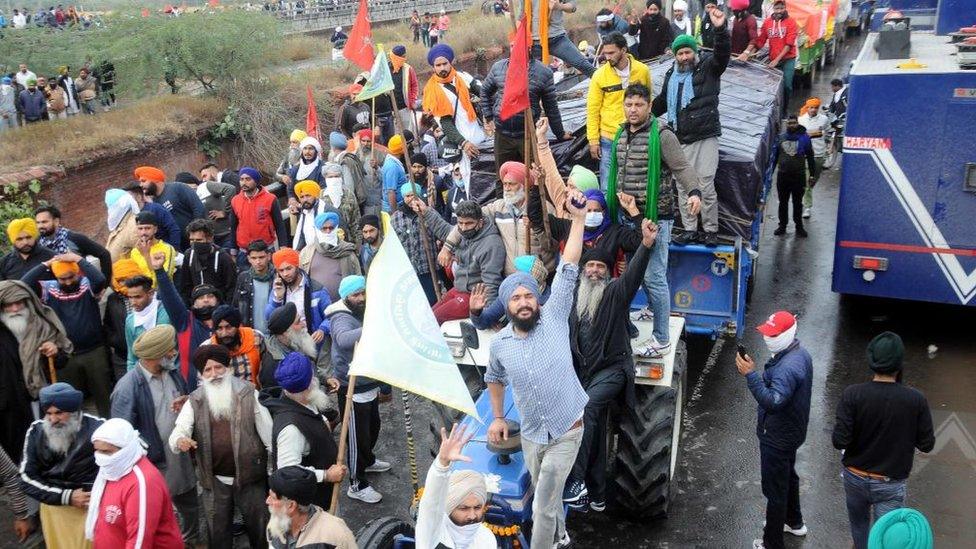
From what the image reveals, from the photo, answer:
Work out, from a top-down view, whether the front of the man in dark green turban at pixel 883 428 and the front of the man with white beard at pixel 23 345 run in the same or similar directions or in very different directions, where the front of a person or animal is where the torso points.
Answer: very different directions

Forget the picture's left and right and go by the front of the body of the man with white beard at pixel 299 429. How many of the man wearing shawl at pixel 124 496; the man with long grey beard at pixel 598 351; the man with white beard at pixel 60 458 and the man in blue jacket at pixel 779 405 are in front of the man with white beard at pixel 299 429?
2

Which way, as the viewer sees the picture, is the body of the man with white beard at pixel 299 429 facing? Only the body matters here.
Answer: to the viewer's right

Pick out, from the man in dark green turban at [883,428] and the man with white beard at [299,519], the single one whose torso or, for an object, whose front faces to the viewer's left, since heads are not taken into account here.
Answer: the man with white beard

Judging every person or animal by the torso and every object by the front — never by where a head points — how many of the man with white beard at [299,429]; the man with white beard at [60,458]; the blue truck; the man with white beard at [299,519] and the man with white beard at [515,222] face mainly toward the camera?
2

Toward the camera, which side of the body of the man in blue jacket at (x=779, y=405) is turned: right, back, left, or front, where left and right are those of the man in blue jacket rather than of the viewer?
left

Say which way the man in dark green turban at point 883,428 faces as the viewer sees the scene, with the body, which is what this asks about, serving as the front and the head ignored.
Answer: away from the camera

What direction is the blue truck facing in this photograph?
away from the camera

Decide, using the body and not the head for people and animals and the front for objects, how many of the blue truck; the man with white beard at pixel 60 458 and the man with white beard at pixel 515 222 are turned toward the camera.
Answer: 2

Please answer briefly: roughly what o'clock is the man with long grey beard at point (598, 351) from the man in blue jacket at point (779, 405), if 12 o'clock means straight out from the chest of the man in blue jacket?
The man with long grey beard is roughly at 12 o'clock from the man in blue jacket.

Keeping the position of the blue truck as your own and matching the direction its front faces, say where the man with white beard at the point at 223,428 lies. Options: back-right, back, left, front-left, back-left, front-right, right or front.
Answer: back-left

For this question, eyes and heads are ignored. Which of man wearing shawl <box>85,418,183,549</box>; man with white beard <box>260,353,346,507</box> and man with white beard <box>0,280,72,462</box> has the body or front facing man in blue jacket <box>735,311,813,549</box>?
man with white beard <box>260,353,346,507</box>

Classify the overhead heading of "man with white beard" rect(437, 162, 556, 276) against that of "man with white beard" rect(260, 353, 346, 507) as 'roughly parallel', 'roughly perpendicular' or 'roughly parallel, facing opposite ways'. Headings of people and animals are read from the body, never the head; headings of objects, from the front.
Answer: roughly perpendicular
